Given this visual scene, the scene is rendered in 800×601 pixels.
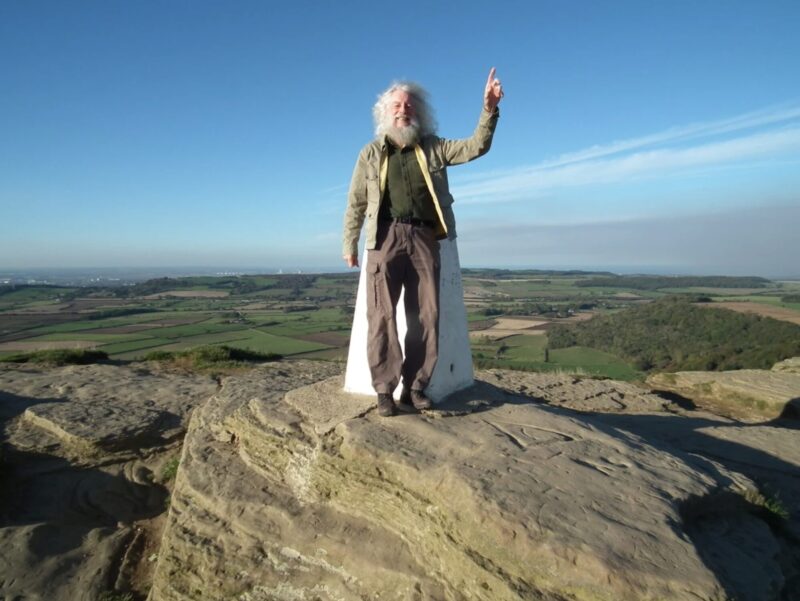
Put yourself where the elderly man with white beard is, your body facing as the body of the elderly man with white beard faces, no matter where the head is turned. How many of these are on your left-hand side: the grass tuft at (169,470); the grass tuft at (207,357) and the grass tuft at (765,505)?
1

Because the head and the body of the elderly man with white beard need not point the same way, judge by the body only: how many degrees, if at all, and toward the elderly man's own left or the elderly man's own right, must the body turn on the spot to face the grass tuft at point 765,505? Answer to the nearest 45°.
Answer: approximately 90° to the elderly man's own left

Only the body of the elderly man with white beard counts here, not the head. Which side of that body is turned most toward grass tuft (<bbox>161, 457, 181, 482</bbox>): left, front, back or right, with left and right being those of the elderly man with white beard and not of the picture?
right

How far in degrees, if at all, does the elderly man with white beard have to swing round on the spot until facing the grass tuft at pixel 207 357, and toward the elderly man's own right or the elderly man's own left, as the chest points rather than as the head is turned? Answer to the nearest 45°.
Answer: approximately 135° to the elderly man's own right

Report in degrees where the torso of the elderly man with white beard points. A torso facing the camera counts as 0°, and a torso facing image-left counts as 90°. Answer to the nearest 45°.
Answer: approximately 0°

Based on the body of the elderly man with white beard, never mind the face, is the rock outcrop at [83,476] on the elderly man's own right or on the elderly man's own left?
on the elderly man's own right

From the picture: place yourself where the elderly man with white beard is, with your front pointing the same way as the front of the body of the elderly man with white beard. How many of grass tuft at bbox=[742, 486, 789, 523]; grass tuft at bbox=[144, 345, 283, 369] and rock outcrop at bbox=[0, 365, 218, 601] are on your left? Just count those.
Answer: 1
